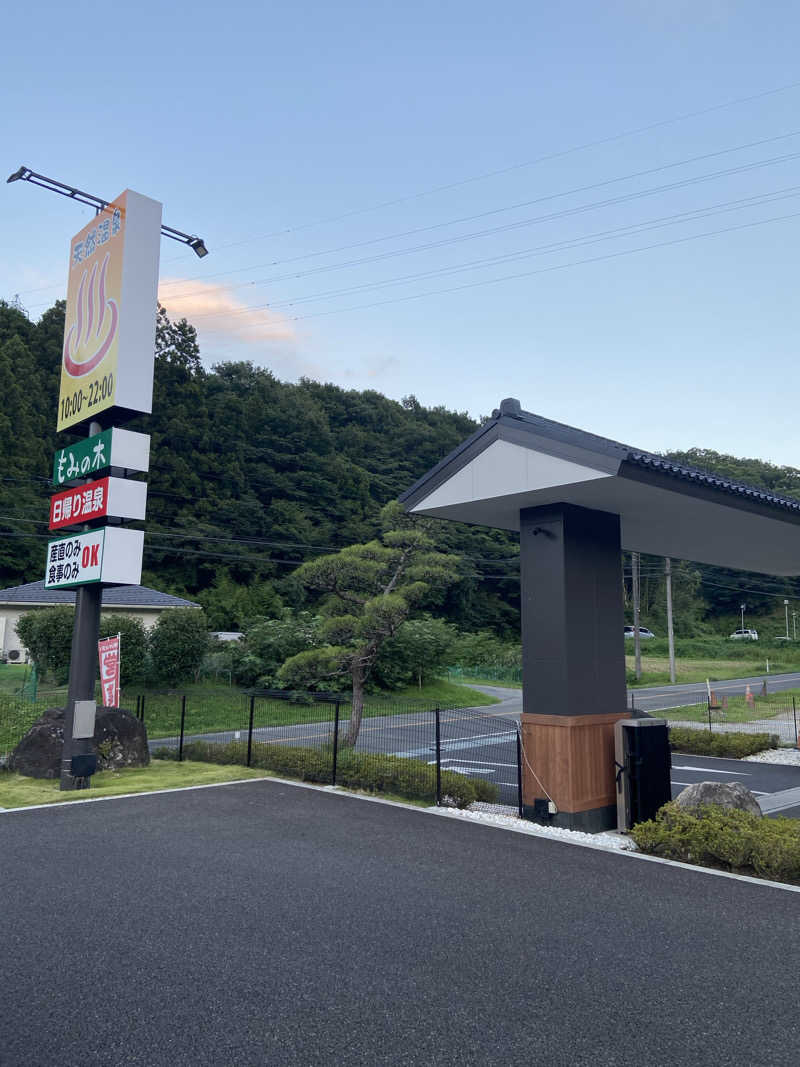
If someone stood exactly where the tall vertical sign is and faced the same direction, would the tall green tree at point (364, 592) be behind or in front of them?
behind

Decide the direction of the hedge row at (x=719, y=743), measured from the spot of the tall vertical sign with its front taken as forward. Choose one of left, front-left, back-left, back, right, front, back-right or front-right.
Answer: back-left

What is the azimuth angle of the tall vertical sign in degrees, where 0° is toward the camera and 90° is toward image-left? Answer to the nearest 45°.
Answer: approximately 45°

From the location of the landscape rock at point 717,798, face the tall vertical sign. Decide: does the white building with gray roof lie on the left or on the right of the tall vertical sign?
right

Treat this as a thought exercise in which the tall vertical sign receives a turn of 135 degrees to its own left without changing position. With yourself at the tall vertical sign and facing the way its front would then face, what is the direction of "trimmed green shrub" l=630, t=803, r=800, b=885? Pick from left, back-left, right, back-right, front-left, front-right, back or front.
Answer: front-right

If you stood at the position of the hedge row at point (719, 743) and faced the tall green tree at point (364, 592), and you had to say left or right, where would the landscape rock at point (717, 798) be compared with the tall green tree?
left

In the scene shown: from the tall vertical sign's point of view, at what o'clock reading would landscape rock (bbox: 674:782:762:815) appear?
The landscape rock is roughly at 9 o'clock from the tall vertical sign.
